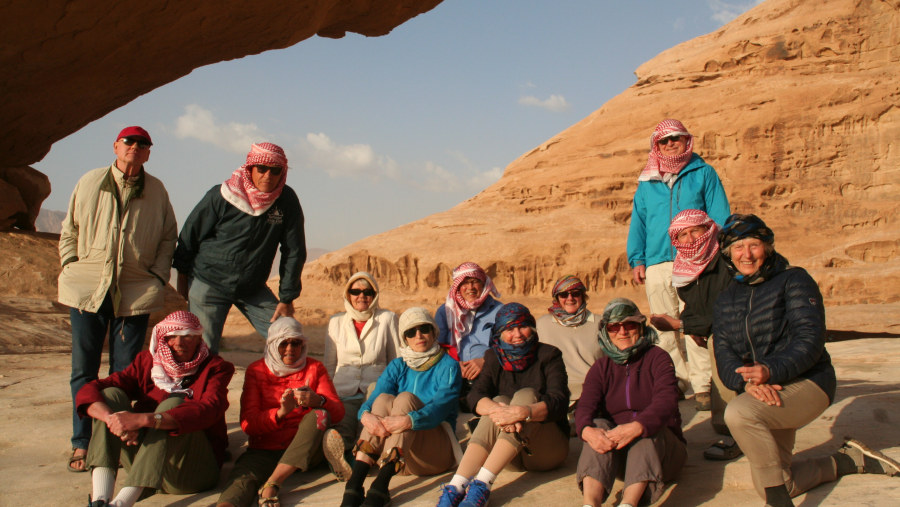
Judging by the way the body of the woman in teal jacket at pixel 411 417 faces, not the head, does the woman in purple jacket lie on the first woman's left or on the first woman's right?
on the first woman's left

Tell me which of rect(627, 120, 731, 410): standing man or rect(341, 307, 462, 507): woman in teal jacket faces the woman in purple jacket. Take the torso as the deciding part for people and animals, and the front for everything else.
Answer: the standing man

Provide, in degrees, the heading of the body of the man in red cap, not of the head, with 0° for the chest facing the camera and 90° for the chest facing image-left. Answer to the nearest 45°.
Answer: approximately 0°

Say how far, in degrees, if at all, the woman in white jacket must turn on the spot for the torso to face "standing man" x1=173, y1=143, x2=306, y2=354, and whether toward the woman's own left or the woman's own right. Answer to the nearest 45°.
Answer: approximately 90° to the woman's own right

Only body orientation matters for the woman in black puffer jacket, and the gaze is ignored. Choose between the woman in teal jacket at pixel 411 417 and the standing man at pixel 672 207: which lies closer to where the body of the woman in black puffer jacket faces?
the woman in teal jacket

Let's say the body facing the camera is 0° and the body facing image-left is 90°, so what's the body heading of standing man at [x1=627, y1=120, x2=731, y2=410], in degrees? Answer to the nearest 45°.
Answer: approximately 0°

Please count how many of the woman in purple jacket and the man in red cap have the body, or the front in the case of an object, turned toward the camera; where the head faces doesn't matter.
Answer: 2

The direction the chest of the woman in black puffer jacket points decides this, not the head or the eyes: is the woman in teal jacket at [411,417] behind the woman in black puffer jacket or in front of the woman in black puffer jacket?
in front

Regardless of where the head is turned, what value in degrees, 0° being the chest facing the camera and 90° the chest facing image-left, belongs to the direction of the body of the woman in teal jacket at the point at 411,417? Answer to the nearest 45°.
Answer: approximately 45°

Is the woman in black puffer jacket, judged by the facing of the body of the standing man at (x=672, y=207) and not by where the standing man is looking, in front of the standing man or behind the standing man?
in front
